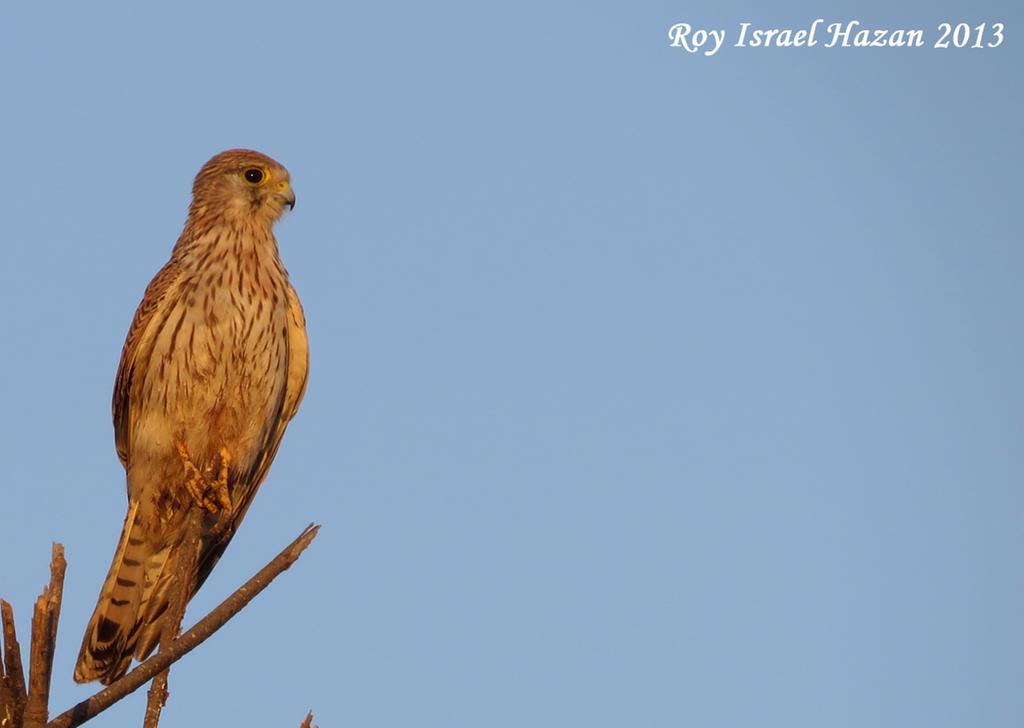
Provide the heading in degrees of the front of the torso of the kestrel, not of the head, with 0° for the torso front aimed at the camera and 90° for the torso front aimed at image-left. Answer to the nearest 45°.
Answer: approximately 315°
